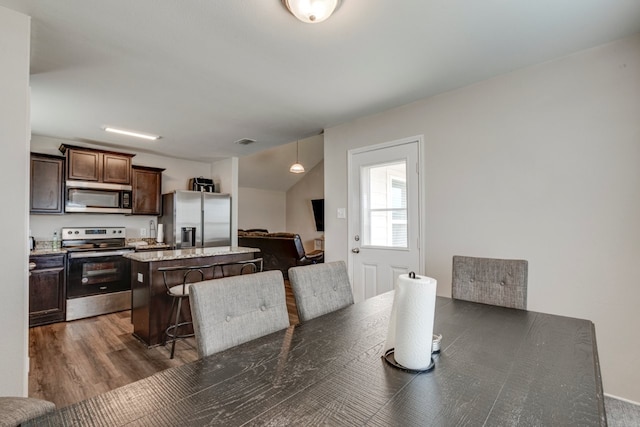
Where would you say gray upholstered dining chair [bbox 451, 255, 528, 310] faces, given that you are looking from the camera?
facing the viewer and to the left of the viewer

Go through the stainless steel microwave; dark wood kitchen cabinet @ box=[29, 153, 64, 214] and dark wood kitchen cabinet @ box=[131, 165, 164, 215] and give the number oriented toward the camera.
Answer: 3

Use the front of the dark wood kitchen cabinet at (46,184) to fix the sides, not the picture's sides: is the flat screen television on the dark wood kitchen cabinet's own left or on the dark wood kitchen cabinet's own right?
on the dark wood kitchen cabinet's own left

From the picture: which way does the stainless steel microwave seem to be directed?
toward the camera

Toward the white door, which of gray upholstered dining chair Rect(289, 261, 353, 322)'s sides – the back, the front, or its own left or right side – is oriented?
left

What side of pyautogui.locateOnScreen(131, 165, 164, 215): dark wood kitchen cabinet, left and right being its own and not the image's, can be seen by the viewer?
front

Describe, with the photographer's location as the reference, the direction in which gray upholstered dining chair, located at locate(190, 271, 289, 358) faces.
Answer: facing the viewer and to the right of the viewer

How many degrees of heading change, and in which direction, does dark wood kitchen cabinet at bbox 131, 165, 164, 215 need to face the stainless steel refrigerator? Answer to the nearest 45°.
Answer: approximately 90° to its left

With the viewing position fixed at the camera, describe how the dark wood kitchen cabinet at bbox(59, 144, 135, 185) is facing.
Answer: facing the viewer

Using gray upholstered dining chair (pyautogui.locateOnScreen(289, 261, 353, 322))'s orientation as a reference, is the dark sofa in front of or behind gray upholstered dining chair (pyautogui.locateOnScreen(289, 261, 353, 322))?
behind

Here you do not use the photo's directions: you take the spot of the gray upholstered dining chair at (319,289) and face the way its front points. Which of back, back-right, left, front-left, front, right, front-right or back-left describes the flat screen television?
back-left
